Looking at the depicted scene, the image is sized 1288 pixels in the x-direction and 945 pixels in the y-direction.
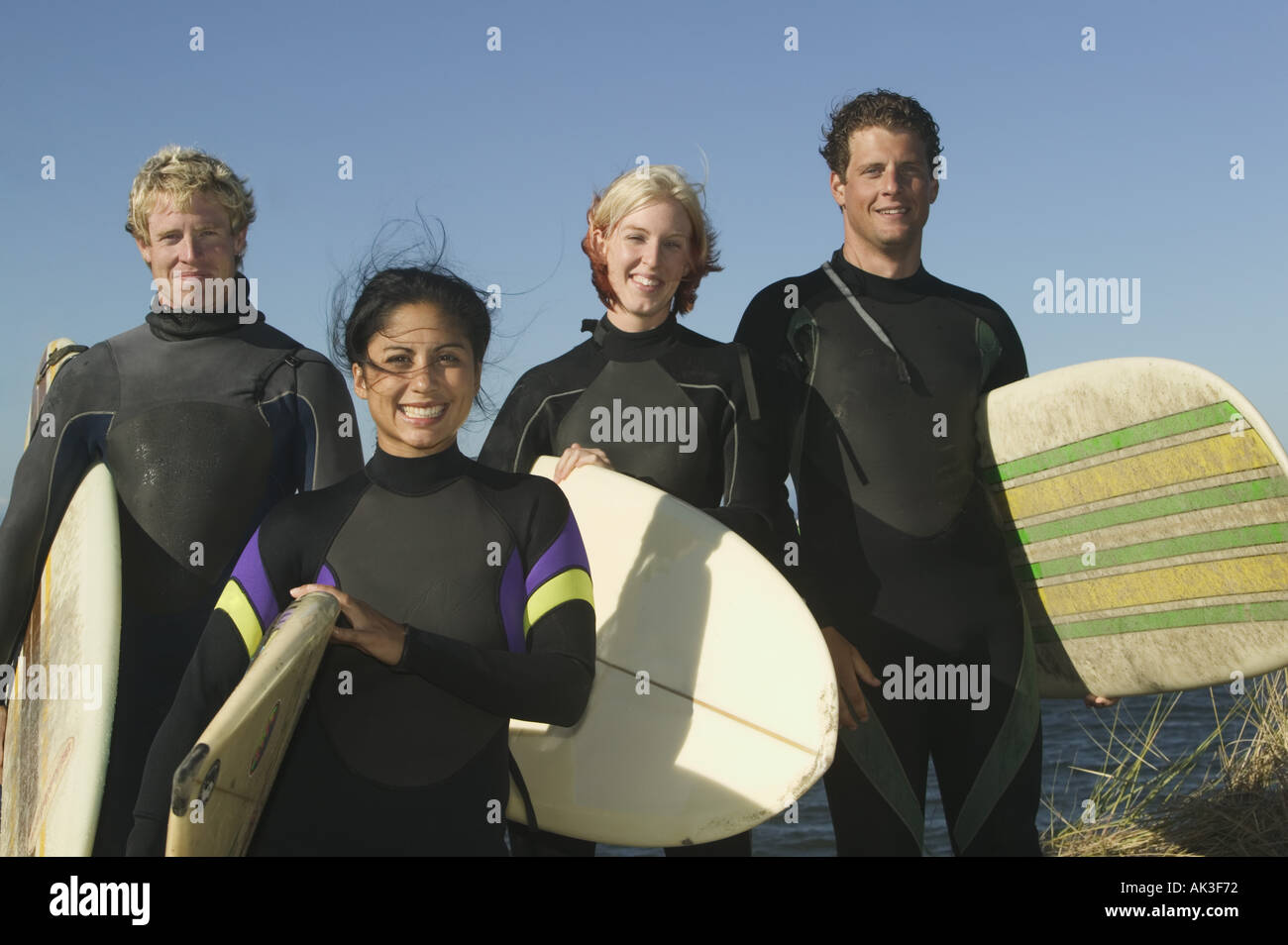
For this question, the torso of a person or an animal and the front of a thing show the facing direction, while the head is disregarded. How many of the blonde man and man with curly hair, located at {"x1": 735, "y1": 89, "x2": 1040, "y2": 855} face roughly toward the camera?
2

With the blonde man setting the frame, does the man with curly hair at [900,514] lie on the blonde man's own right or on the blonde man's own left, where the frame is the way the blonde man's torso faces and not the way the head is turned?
on the blonde man's own left

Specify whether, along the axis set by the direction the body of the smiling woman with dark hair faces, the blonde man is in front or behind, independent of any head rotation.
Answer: behind

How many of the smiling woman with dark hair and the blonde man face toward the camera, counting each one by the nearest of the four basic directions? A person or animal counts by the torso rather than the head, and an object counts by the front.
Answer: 2
